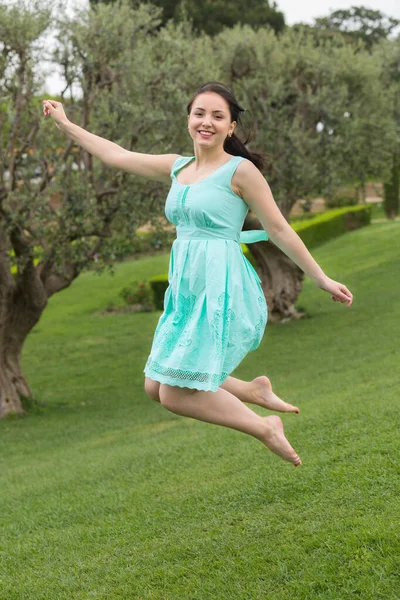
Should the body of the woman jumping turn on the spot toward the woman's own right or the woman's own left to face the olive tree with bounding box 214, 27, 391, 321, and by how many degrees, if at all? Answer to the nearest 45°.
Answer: approximately 135° to the woman's own right

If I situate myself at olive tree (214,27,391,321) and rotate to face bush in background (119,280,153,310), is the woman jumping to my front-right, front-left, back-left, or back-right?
back-left

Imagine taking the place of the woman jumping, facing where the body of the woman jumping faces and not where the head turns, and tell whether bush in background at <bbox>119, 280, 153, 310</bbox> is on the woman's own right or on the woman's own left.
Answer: on the woman's own right

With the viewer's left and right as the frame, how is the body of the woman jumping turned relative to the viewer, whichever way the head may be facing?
facing the viewer and to the left of the viewer

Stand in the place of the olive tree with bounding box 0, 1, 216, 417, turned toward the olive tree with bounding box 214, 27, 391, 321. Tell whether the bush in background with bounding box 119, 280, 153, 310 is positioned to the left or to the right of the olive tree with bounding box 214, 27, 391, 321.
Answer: left

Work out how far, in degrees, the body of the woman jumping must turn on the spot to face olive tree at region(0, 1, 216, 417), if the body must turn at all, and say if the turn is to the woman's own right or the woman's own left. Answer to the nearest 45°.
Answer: approximately 135° to the woman's own right
